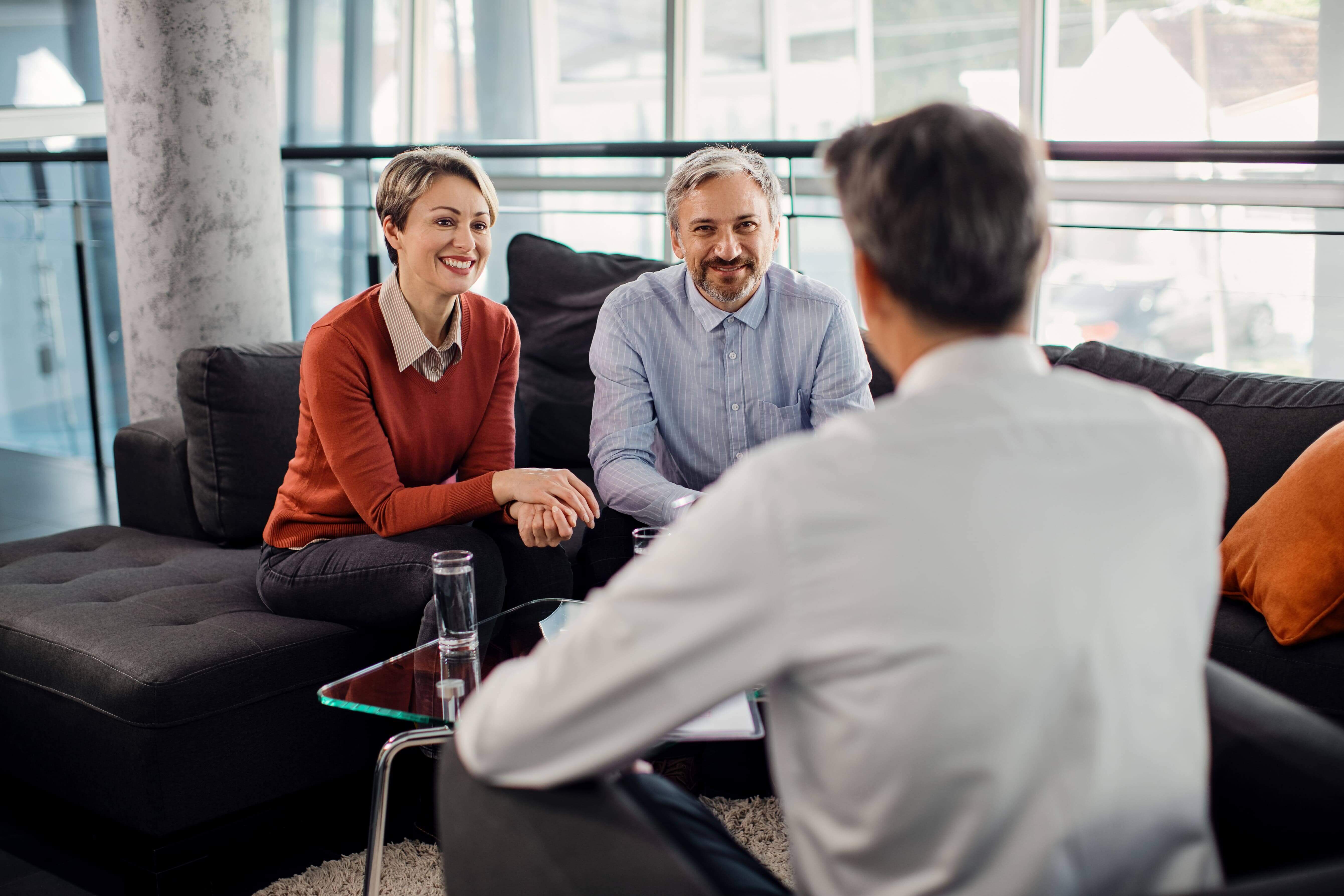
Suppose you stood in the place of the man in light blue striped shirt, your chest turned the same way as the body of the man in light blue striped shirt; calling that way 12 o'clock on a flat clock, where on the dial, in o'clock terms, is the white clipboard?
The white clipboard is roughly at 12 o'clock from the man in light blue striped shirt.

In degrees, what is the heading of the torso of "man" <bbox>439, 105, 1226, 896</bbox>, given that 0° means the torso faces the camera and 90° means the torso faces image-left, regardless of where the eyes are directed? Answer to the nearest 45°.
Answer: approximately 135°

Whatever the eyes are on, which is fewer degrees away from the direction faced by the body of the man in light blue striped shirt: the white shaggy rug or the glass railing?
the white shaggy rug

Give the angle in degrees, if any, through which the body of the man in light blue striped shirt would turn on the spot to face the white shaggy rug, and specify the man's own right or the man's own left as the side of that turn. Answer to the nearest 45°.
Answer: approximately 45° to the man's own right

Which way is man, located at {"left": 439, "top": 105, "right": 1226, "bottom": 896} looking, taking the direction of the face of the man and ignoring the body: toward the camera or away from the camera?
away from the camera

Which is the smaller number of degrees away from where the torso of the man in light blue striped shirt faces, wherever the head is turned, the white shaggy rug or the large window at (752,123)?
the white shaggy rug

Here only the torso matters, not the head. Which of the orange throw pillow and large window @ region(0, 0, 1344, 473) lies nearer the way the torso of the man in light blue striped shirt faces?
the orange throw pillow

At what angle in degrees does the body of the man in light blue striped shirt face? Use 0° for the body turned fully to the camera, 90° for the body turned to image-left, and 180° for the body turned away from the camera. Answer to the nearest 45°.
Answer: approximately 0°

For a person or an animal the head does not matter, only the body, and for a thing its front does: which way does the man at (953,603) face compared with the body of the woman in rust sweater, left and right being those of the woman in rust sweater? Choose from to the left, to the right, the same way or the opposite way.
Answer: the opposite way
